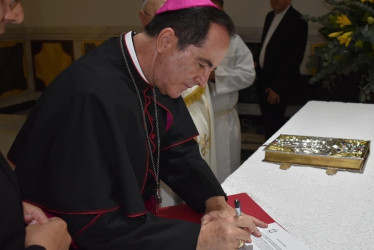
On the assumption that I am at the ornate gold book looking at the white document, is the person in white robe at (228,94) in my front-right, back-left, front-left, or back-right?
back-right

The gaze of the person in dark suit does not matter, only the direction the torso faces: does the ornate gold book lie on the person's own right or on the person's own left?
on the person's own left

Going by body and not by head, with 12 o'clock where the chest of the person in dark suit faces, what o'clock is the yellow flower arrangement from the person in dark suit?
The yellow flower arrangement is roughly at 10 o'clock from the person in dark suit.

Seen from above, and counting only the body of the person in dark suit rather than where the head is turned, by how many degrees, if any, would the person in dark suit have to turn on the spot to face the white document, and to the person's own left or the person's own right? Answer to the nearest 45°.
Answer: approximately 45° to the person's own left

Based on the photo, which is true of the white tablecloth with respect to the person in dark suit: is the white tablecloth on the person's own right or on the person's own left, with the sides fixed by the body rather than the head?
on the person's own left
